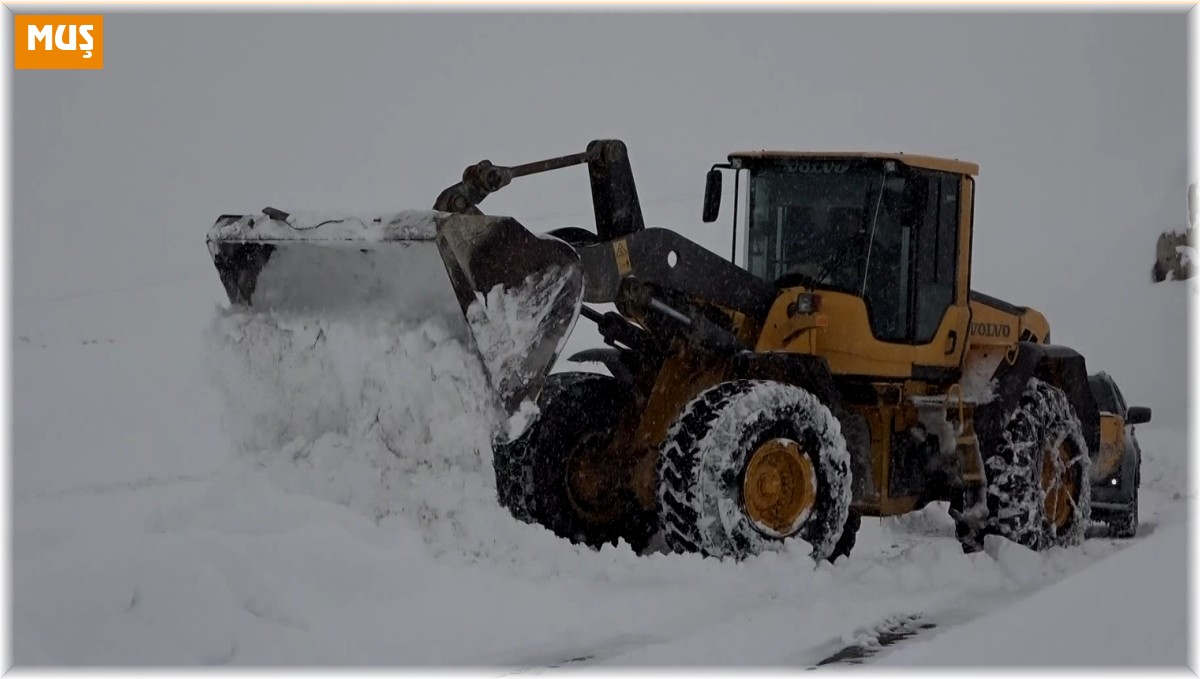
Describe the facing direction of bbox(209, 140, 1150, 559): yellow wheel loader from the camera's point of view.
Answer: facing the viewer and to the left of the viewer
